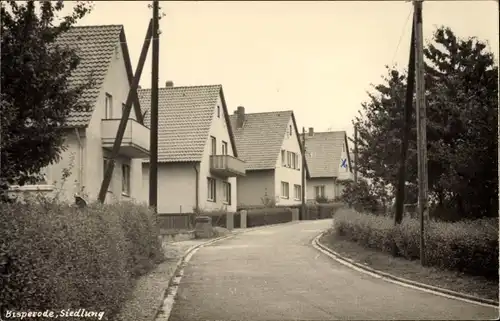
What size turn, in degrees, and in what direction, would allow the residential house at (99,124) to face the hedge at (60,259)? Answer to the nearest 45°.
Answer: approximately 45° to its right

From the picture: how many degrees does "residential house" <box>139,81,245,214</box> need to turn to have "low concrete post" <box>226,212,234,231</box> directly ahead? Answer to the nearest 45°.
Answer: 0° — it already faces it

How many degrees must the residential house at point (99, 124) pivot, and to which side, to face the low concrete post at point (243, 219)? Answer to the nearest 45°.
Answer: approximately 90° to its left

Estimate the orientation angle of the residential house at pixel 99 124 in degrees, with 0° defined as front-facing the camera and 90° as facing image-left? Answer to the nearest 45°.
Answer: approximately 315°
